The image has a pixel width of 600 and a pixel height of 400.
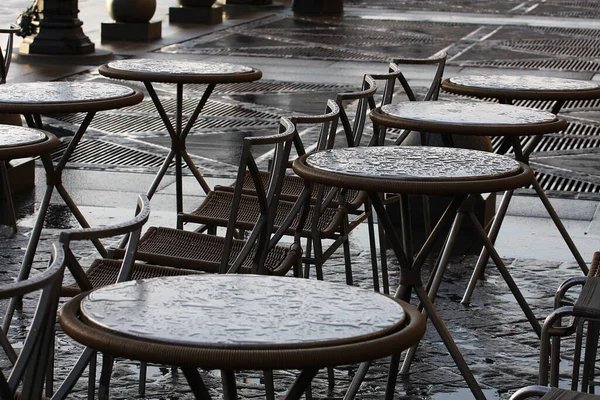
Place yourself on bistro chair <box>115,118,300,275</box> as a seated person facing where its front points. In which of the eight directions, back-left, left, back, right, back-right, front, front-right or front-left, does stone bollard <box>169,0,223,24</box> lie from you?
front-right

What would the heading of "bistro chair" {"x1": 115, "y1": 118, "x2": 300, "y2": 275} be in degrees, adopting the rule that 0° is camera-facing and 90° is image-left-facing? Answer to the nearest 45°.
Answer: approximately 135°

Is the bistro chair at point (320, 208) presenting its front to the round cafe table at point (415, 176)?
no

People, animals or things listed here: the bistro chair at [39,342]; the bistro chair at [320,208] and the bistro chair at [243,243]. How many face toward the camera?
0

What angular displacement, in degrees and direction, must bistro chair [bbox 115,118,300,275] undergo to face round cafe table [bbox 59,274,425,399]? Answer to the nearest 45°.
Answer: approximately 135° to its left

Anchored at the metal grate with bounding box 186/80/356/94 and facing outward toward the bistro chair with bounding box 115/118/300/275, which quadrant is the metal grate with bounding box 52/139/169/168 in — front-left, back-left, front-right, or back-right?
front-right

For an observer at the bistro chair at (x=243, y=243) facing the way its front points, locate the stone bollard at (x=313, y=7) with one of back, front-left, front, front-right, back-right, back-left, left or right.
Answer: front-right

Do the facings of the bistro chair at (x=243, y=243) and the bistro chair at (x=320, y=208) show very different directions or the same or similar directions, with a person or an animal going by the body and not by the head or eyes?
same or similar directions

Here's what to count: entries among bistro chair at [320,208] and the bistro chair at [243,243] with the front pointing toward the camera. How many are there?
0

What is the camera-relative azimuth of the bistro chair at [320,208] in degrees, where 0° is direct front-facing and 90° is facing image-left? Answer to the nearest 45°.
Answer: approximately 135°

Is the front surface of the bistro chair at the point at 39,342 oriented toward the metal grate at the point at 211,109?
no
